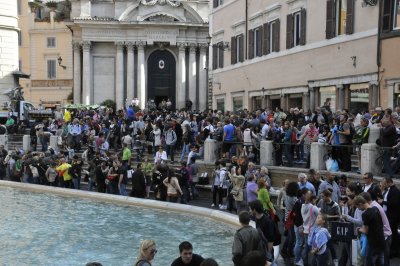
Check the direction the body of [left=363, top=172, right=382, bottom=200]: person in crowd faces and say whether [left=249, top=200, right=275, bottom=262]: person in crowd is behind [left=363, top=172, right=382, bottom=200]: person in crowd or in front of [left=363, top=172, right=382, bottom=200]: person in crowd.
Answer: in front

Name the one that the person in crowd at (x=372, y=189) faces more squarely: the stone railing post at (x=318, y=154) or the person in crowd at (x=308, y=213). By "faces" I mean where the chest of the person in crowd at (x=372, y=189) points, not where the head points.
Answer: the person in crowd

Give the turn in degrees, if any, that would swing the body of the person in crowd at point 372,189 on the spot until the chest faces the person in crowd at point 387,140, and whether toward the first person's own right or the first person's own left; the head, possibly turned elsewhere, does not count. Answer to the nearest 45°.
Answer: approximately 135° to the first person's own right

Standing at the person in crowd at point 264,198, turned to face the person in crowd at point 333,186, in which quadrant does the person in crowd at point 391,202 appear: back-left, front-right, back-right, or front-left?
front-right

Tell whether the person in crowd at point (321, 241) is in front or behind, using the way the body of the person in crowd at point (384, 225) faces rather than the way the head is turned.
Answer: in front
